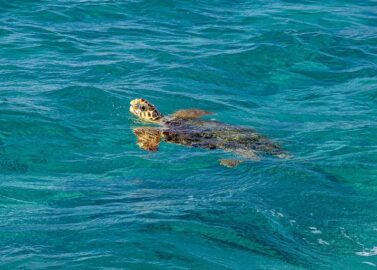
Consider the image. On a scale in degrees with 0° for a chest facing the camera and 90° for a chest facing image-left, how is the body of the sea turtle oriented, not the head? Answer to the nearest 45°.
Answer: approximately 90°
